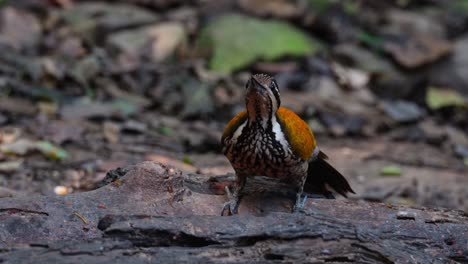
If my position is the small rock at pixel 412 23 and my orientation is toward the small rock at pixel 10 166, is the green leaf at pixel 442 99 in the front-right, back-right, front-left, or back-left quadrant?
front-left

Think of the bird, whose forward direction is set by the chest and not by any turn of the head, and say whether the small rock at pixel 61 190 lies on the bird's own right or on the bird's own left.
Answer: on the bird's own right

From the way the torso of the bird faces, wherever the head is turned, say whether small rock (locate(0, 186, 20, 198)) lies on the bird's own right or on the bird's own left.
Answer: on the bird's own right

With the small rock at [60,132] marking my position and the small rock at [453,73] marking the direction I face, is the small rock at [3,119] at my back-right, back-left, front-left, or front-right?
back-left

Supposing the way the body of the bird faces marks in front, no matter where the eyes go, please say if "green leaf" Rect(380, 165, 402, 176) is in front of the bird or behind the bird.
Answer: behind

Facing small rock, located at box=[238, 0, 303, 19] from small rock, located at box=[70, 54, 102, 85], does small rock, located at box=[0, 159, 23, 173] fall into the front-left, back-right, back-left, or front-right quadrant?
back-right

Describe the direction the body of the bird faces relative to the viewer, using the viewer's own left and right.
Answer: facing the viewer and to the left of the viewer

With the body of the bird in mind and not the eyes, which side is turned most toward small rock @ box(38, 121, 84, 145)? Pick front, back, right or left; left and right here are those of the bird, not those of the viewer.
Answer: right

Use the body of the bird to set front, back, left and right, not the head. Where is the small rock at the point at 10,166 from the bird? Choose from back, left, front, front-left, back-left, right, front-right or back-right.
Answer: right

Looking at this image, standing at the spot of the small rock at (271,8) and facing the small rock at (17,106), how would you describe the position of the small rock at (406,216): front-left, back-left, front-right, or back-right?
front-left

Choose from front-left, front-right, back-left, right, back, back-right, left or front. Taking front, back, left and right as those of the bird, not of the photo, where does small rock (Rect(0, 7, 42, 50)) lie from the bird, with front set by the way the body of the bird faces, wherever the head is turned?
right
